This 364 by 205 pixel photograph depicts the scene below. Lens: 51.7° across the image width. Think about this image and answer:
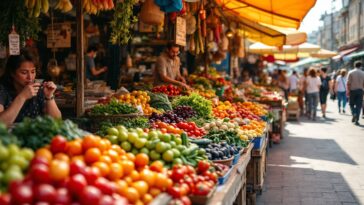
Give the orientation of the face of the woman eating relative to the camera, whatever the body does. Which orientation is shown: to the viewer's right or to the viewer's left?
to the viewer's right

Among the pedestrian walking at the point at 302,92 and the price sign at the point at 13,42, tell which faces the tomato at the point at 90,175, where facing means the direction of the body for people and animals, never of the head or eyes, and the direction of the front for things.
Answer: the price sign

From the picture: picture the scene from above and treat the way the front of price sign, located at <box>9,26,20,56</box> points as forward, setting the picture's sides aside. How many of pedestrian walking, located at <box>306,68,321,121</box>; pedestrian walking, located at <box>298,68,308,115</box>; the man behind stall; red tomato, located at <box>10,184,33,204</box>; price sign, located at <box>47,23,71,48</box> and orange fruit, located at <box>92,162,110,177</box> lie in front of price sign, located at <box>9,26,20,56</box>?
2

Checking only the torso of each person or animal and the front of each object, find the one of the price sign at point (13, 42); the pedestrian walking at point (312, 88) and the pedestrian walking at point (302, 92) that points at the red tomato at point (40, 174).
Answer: the price sign

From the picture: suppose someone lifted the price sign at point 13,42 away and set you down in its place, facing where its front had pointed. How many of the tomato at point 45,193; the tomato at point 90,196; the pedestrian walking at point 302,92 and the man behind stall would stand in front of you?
2

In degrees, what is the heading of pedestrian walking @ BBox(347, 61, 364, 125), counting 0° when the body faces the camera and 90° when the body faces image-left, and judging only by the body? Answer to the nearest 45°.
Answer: approximately 180°

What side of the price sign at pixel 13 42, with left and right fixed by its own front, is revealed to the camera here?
front
